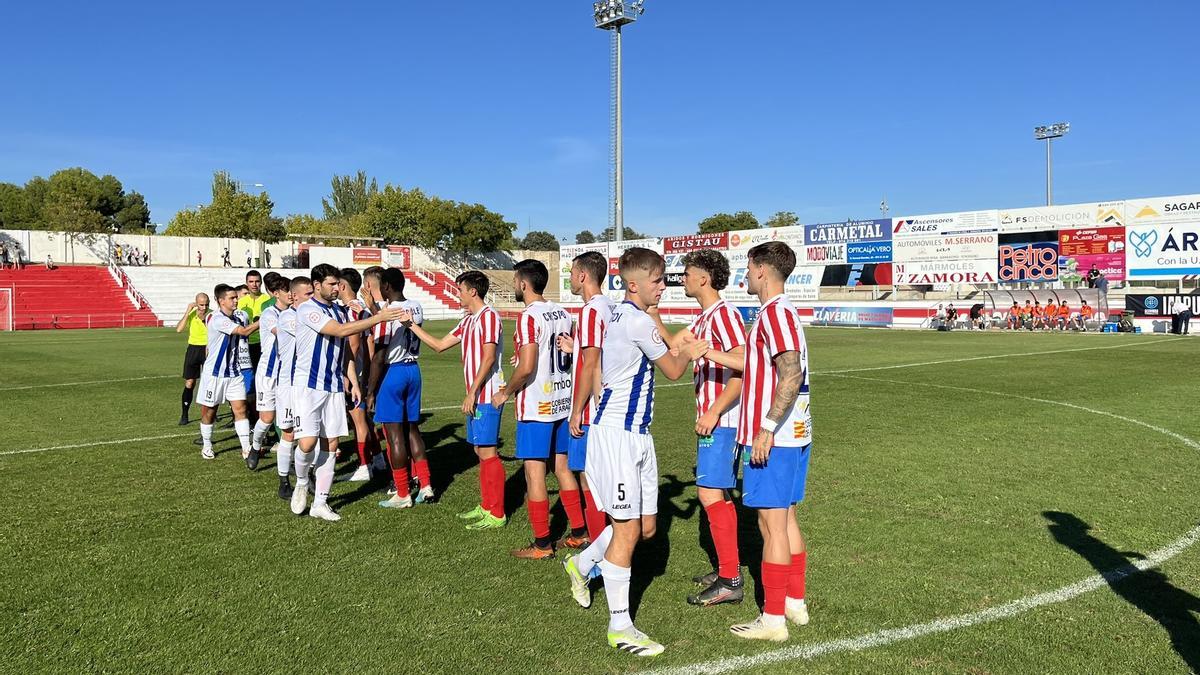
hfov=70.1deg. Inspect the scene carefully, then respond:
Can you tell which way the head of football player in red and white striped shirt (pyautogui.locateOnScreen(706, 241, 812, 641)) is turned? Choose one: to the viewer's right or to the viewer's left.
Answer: to the viewer's left

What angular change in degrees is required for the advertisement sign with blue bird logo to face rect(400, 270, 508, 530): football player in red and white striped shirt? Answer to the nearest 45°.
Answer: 0° — it already faces them

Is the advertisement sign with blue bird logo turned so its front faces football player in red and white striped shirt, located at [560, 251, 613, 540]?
yes

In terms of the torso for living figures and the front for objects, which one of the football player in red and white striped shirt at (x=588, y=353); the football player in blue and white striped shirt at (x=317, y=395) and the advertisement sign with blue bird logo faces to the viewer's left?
the football player in red and white striped shirt

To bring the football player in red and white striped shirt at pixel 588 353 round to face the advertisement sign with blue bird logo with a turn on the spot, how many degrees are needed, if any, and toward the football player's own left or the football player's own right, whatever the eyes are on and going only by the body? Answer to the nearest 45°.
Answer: approximately 135° to the football player's own right

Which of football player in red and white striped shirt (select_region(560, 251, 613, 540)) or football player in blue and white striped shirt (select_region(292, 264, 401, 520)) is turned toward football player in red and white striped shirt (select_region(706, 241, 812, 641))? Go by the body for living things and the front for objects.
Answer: the football player in blue and white striped shirt

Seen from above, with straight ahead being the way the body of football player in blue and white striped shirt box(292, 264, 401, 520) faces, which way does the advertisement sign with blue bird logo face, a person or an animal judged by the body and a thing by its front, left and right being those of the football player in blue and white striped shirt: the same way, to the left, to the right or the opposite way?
to the right

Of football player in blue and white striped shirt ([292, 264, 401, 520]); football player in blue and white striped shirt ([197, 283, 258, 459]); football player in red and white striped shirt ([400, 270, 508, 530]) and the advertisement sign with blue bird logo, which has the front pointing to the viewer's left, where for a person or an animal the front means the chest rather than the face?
the football player in red and white striped shirt

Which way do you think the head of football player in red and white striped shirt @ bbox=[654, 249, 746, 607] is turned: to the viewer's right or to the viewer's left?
to the viewer's left

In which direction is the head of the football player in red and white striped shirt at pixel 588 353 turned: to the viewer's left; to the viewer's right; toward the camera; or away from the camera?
to the viewer's left

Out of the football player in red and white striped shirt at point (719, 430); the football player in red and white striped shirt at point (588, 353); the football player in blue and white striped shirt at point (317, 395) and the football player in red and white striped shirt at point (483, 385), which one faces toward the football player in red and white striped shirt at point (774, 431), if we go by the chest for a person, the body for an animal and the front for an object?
the football player in blue and white striped shirt

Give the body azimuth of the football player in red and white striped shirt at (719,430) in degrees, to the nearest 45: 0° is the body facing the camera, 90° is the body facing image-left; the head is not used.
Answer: approximately 90°

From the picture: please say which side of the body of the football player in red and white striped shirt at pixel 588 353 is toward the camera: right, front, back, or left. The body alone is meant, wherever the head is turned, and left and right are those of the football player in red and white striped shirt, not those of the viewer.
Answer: left

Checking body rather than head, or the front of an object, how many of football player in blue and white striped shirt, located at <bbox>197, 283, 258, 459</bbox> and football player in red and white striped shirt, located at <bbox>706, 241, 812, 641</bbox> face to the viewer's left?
1
